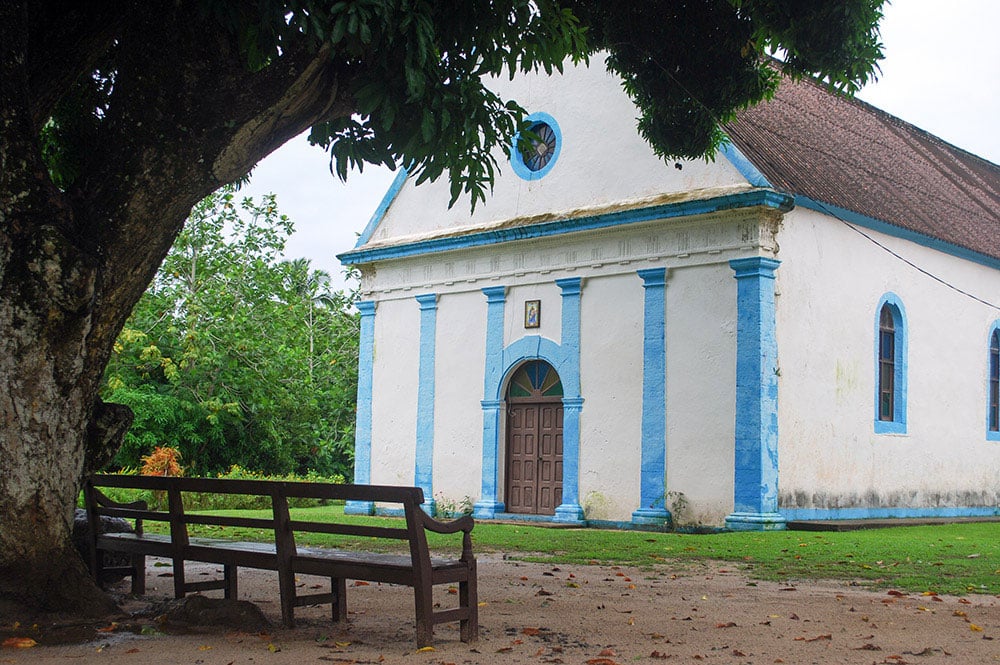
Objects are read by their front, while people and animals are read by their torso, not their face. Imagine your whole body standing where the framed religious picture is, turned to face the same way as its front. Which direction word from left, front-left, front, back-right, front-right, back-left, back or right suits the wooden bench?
front-left

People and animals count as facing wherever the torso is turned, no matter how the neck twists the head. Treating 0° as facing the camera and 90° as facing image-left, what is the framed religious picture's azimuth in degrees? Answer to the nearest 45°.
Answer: approximately 45°

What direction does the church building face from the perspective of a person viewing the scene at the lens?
facing the viewer and to the left of the viewer

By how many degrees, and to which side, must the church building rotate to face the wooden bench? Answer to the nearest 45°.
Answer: approximately 45° to its left
